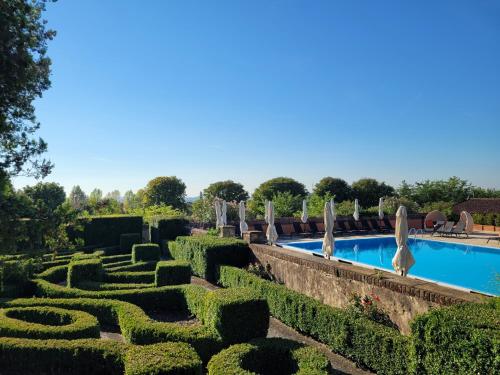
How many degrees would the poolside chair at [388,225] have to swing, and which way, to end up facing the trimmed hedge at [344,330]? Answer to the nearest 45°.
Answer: approximately 45° to its right

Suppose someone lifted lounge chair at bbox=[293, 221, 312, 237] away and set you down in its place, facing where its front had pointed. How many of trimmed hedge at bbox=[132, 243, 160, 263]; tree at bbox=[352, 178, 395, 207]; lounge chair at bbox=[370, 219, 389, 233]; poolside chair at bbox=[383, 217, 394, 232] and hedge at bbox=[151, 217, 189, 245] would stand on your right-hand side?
2

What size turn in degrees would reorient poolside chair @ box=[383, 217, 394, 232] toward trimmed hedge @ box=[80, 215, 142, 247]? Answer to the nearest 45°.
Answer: approximately 90° to its right

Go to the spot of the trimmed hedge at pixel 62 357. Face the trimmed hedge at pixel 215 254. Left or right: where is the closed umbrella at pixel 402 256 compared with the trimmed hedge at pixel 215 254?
right

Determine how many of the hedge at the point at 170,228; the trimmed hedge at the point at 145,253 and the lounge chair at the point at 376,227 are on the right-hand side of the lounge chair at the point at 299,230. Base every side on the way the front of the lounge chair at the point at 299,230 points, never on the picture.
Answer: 2

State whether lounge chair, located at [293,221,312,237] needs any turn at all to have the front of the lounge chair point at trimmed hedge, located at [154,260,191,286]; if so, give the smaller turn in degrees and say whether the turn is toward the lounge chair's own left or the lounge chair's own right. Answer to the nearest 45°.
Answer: approximately 45° to the lounge chair's own right

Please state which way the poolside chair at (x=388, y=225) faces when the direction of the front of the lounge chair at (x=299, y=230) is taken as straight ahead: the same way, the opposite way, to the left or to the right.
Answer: the same way

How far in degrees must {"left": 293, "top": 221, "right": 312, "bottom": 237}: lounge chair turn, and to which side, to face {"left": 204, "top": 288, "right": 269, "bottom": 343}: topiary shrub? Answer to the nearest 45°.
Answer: approximately 45° to its right

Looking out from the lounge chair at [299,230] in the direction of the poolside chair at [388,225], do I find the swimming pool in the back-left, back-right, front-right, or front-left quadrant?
front-right

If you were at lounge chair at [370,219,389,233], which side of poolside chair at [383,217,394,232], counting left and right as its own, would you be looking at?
right

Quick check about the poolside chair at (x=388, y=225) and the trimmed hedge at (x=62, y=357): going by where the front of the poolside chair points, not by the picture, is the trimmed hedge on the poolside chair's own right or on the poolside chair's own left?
on the poolside chair's own right

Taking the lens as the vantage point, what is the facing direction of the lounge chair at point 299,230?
facing the viewer and to the right of the viewer

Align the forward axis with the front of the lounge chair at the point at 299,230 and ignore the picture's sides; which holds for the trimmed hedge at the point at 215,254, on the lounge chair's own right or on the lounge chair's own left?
on the lounge chair's own right

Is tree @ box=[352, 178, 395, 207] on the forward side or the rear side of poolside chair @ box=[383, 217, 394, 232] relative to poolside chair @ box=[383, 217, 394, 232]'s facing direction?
on the rear side

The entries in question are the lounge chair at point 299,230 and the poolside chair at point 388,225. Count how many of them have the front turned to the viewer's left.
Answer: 0
